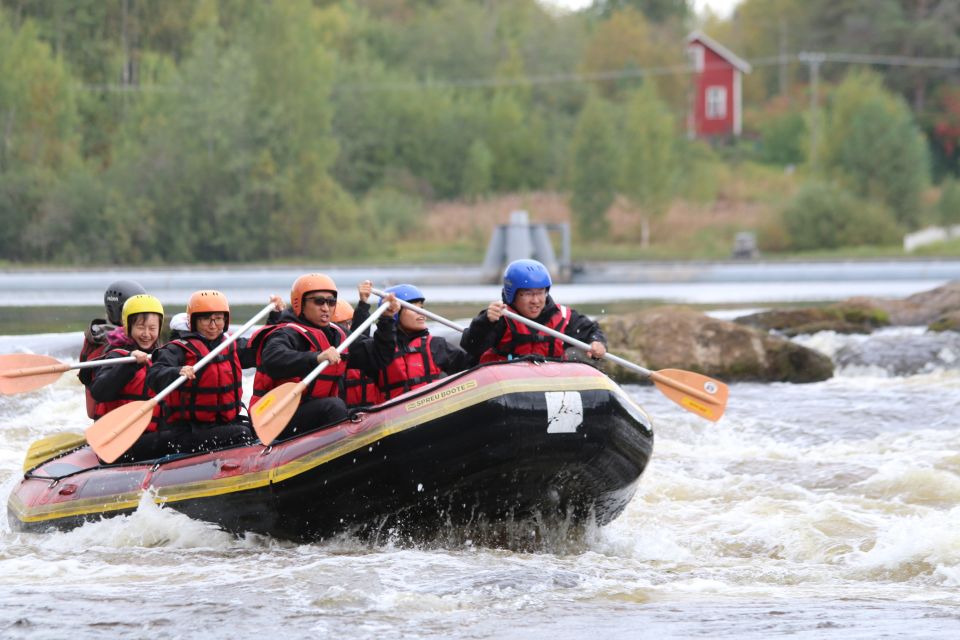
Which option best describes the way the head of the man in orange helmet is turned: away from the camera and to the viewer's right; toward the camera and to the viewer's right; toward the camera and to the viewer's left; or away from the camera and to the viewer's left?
toward the camera and to the viewer's right

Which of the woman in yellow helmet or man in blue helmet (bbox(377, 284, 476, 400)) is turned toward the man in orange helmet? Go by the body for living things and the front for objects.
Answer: the woman in yellow helmet

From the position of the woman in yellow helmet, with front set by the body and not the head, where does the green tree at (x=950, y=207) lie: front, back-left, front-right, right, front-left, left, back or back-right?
left

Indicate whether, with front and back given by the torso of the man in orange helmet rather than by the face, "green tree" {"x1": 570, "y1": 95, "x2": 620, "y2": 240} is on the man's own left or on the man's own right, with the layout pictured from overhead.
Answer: on the man's own left

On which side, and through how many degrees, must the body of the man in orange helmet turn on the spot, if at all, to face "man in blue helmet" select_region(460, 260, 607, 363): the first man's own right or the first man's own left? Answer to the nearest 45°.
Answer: approximately 45° to the first man's own left

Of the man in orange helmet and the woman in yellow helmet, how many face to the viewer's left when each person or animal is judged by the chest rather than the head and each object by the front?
0

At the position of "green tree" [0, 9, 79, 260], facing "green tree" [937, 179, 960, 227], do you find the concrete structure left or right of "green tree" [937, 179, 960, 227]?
right

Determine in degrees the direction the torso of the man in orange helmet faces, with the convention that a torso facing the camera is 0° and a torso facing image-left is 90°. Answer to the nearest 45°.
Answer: approximately 315°

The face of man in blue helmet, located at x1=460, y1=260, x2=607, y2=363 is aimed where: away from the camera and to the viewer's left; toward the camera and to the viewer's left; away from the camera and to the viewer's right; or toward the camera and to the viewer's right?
toward the camera and to the viewer's right

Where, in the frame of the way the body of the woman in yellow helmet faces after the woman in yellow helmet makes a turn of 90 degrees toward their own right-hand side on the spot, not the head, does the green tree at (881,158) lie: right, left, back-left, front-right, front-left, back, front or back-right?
back

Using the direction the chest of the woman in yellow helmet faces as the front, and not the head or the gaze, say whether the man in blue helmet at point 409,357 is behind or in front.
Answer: in front

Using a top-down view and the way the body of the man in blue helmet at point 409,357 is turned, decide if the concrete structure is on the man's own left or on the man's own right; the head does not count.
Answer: on the man's own left
